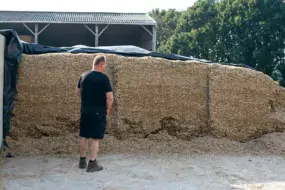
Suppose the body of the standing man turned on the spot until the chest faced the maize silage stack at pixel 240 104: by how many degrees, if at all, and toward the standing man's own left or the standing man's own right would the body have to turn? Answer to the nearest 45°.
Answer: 0° — they already face it

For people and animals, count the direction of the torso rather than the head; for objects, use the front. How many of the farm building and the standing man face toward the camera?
1

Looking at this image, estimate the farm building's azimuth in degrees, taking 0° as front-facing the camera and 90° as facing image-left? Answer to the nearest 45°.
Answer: approximately 0°

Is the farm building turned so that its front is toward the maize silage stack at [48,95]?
yes

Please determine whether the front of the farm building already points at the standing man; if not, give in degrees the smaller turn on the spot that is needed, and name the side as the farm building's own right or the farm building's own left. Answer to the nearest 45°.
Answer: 0° — it already faces them

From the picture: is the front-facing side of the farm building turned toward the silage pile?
yes

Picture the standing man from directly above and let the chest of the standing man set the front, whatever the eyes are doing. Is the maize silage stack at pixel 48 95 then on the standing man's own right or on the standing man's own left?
on the standing man's own left

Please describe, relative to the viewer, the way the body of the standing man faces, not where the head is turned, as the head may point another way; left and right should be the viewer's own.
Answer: facing away from the viewer and to the right of the viewer
